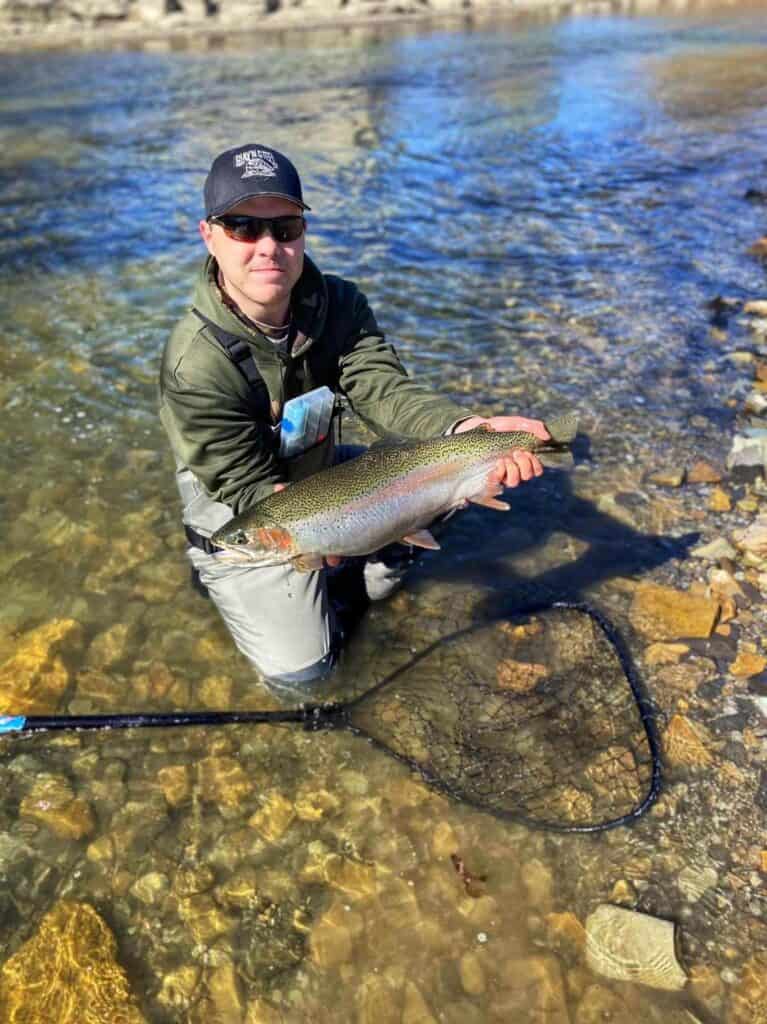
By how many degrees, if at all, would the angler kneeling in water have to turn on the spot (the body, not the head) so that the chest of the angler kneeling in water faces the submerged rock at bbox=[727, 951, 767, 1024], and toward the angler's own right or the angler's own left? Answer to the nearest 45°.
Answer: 0° — they already face it

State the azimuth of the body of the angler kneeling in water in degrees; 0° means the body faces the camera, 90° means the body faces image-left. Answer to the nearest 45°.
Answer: approximately 315°

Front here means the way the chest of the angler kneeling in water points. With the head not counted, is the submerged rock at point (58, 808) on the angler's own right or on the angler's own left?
on the angler's own right
